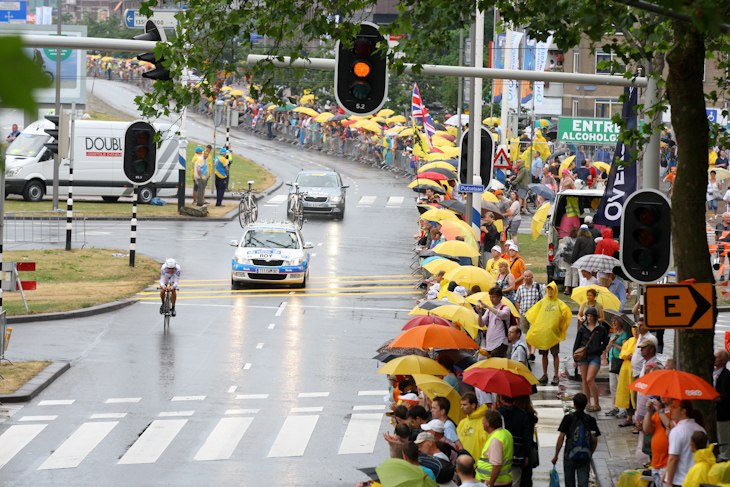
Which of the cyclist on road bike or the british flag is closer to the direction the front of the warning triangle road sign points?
the cyclist on road bike

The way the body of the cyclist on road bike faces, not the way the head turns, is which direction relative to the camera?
toward the camera

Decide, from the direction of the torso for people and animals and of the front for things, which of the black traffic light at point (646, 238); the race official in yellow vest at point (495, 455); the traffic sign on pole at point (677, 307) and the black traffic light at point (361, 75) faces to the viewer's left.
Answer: the race official in yellow vest

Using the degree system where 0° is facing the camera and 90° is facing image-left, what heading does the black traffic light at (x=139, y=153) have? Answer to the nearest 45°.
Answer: approximately 0°

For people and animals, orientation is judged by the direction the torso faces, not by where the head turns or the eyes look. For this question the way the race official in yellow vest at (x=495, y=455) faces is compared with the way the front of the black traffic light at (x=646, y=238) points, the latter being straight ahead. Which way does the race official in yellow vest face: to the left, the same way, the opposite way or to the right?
to the right

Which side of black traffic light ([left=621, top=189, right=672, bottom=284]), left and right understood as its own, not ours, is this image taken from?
front

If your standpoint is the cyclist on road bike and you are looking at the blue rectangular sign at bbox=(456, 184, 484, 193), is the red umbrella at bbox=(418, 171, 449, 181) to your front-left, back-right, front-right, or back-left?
front-left

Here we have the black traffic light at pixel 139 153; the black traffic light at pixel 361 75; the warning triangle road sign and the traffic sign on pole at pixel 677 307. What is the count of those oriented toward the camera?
4

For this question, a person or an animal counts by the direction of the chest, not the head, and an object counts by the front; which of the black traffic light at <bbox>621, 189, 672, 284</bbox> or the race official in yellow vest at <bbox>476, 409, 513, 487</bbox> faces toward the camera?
the black traffic light

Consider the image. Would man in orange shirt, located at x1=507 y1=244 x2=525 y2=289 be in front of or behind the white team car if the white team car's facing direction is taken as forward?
in front
